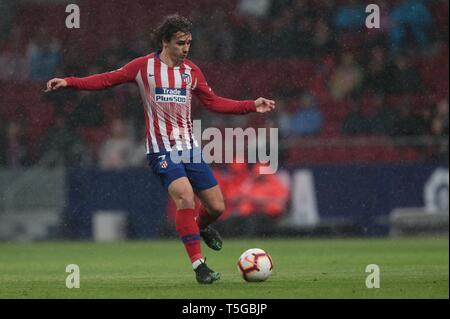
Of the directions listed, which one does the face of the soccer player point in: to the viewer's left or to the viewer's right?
to the viewer's right

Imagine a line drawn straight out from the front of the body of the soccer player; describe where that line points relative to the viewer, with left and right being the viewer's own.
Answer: facing the viewer and to the right of the viewer
